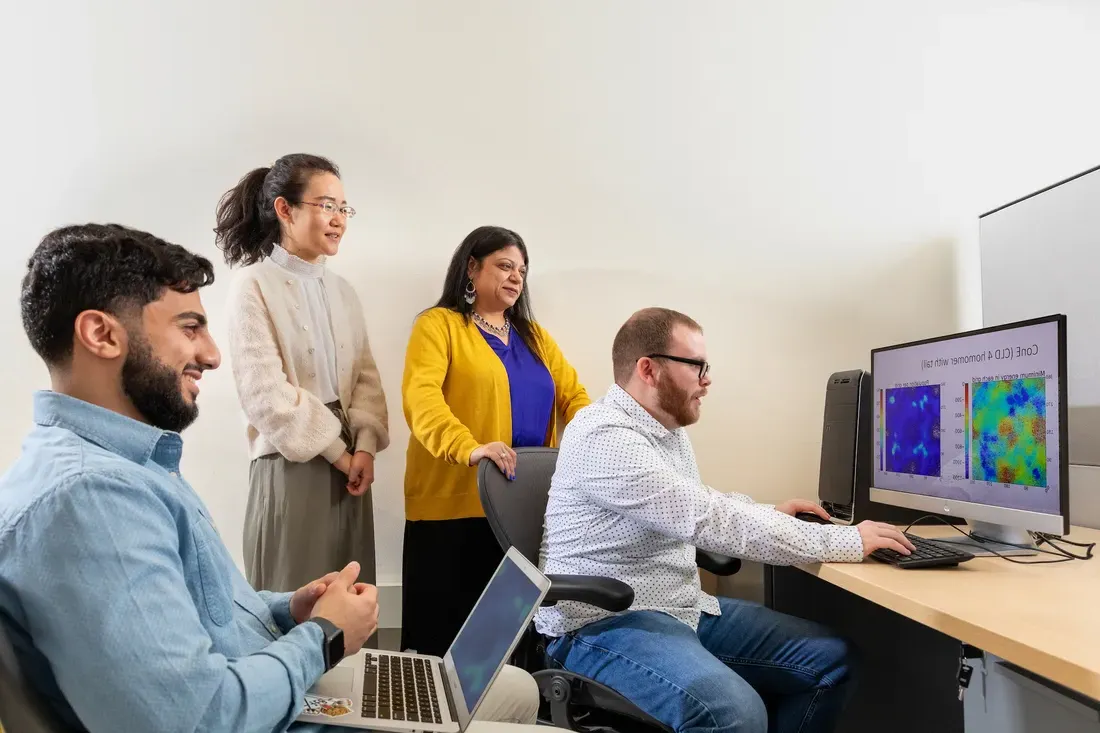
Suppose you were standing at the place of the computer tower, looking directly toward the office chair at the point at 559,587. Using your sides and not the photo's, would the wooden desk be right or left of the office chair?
left

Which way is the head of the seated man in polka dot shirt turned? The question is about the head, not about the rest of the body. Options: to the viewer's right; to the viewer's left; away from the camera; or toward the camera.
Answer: to the viewer's right

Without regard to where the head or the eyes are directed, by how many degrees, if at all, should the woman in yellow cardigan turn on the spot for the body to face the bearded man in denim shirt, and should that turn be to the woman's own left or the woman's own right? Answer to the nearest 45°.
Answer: approximately 45° to the woman's own right

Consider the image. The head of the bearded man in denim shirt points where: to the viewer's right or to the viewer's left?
to the viewer's right

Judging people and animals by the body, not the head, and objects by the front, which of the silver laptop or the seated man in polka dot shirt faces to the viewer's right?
the seated man in polka dot shirt

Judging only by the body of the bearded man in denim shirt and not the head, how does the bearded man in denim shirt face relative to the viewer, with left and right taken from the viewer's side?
facing to the right of the viewer

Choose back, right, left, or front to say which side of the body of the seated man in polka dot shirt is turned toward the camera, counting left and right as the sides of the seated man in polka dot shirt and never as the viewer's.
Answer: right

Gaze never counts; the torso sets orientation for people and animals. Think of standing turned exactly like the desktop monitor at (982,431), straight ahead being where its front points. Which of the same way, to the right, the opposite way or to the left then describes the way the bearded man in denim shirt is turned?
the opposite way

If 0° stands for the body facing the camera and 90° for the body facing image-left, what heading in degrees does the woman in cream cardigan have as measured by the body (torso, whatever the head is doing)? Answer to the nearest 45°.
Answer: approximately 315°

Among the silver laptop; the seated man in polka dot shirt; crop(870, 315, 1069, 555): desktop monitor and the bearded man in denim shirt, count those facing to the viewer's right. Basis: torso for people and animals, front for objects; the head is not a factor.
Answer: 2

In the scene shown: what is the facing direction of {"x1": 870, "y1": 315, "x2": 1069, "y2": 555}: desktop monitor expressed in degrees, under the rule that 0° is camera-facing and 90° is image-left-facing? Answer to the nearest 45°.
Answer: approximately 45°

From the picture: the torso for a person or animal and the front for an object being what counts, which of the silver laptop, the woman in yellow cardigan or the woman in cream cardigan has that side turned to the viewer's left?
the silver laptop

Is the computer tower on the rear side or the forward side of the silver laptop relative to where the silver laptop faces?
on the rear side

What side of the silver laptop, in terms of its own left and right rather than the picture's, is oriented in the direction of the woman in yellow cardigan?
right
